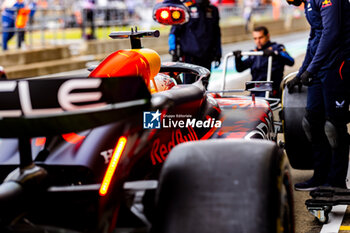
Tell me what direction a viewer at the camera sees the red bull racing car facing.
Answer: facing away from the viewer and to the right of the viewer

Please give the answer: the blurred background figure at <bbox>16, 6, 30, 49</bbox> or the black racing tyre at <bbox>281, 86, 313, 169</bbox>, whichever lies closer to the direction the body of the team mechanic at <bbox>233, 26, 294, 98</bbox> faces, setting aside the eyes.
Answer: the black racing tyre

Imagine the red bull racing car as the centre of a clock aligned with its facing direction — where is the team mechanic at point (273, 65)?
The team mechanic is roughly at 11 o'clock from the red bull racing car.

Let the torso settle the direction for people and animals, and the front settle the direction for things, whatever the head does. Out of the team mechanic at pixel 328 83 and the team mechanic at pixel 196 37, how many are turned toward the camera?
1

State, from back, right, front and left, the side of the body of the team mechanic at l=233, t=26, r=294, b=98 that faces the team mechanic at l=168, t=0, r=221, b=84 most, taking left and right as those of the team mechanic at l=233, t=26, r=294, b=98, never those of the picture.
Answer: right

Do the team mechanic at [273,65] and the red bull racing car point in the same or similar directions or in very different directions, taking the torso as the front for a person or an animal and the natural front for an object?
very different directions

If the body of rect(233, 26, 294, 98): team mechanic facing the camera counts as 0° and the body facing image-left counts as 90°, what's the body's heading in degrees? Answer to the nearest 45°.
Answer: approximately 45°

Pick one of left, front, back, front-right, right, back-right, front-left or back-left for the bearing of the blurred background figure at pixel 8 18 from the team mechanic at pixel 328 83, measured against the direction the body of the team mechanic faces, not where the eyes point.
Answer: front-right

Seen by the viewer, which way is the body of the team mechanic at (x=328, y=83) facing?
to the viewer's left
